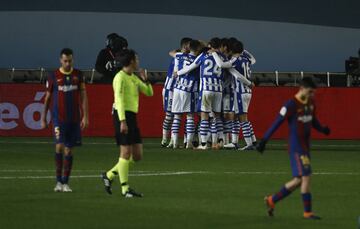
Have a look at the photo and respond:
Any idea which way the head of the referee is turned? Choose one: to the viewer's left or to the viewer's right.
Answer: to the viewer's right

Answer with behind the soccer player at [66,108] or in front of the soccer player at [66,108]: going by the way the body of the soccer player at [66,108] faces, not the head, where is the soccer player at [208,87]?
behind

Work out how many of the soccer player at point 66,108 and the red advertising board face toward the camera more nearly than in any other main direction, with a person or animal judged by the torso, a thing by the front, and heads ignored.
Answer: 2

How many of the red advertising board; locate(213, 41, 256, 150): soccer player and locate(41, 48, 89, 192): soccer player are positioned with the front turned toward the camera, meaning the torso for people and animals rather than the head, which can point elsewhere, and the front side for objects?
2

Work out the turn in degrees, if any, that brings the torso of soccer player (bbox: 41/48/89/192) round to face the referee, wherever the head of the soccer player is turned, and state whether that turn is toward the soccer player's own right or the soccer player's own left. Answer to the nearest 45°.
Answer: approximately 45° to the soccer player's own left
